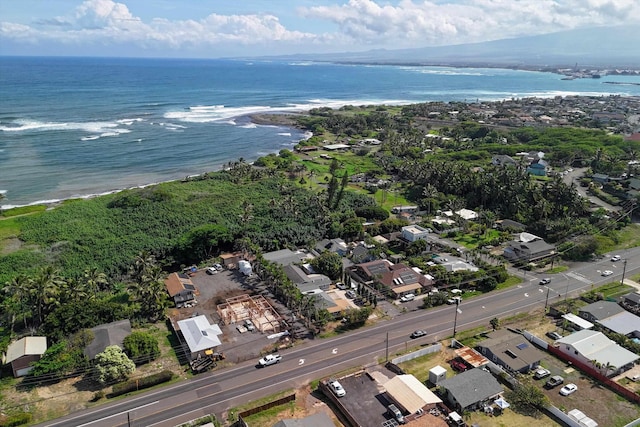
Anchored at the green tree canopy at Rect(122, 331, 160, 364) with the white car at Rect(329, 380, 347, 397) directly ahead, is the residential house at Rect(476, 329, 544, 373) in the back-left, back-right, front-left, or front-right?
front-left

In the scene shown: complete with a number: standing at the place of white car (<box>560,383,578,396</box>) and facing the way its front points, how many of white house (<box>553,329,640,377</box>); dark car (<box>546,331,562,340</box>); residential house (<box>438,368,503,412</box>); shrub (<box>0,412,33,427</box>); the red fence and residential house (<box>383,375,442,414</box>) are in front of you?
3

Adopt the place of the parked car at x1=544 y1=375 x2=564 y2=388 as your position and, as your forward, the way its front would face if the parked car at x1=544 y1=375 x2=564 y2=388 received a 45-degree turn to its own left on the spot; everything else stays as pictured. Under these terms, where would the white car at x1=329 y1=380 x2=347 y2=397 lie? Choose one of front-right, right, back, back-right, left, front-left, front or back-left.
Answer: front-right

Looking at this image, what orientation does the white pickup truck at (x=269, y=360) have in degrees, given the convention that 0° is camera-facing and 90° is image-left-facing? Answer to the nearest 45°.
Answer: approximately 45°

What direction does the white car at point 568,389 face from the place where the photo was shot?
facing the viewer and to the left of the viewer

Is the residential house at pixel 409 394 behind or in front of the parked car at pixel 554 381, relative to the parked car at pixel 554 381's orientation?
in front

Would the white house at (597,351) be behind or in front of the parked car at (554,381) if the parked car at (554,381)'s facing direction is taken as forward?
behind

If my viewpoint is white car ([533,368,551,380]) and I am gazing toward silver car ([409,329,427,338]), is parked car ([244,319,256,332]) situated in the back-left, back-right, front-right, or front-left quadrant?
front-left

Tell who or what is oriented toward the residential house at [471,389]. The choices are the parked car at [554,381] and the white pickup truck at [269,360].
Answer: the parked car

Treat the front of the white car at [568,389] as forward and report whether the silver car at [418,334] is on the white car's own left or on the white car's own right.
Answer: on the white car's own right

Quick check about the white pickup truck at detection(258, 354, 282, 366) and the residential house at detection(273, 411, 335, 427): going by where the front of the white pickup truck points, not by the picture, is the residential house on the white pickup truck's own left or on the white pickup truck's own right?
on the white pickup truck's own left
